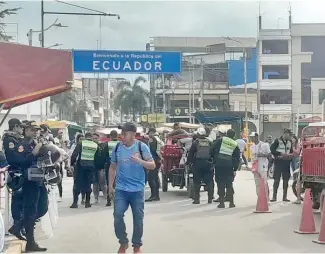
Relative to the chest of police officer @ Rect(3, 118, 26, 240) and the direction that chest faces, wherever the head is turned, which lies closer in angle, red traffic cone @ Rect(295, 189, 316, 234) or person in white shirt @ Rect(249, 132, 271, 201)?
the red traffic cone

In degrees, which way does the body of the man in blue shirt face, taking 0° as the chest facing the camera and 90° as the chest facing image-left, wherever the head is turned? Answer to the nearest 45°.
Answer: approximately 0°

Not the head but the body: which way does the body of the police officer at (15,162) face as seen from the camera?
to the viewer's right

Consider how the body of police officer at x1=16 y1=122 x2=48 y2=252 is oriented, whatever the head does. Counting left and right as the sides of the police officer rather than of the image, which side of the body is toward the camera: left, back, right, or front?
right

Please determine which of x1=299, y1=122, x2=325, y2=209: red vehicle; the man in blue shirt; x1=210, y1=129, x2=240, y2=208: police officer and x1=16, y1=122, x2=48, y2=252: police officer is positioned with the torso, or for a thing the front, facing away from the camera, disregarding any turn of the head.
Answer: x1=210, y1=129, x2=240, y2=208: police officer

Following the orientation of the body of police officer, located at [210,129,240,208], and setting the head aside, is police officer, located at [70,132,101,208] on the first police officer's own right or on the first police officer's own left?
on the first police officer's own left

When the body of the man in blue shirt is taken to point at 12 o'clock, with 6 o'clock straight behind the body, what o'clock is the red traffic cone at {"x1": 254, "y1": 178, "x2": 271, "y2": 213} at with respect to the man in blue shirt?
The red traffic cone is roughly at 7 o'clock from the man in blue shirt.

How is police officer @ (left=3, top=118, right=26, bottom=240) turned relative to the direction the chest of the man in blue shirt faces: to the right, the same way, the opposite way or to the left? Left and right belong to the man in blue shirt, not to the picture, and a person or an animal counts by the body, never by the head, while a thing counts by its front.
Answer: to the left

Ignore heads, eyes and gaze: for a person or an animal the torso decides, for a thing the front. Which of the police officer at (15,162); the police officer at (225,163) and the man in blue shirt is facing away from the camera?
the police officer at (225,163)

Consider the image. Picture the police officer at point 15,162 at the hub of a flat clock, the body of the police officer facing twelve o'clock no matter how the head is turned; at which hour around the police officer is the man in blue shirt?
The man in blue shirt is roughly at 1 o'clock from the police officer.

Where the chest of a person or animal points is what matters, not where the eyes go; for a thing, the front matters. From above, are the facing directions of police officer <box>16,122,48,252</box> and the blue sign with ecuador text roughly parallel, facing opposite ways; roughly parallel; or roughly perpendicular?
roughly perpendicular
